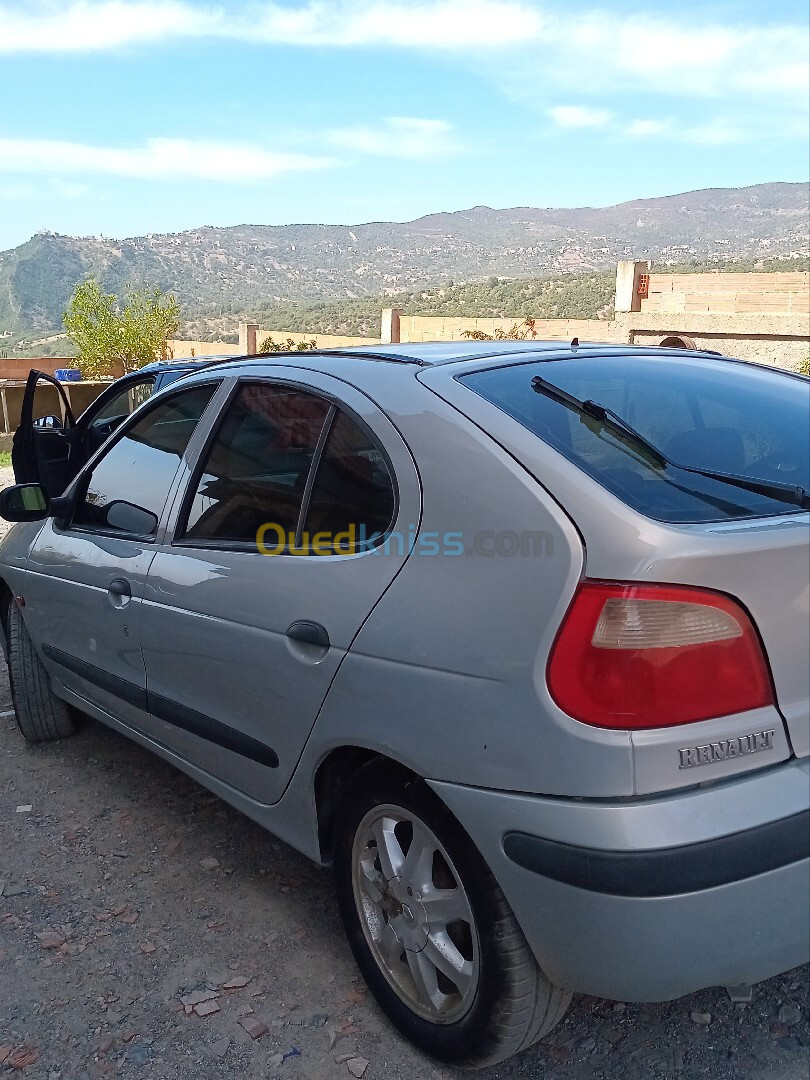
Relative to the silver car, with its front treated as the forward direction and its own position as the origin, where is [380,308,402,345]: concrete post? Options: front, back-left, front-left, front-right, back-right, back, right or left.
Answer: front-right

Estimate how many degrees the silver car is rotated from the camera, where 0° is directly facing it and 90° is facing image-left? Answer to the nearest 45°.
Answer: approximately 135°

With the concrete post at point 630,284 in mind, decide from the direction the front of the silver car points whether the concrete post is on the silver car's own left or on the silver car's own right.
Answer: on the silver car's own right

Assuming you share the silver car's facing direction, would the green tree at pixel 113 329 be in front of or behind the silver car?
in front

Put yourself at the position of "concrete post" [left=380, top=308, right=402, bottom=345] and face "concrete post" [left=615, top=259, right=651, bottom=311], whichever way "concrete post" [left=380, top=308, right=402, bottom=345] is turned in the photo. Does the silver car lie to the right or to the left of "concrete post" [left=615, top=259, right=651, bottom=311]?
right

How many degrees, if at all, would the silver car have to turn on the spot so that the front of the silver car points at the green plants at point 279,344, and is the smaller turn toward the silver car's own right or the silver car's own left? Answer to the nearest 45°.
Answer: approximately 45° to the silver car's own right
